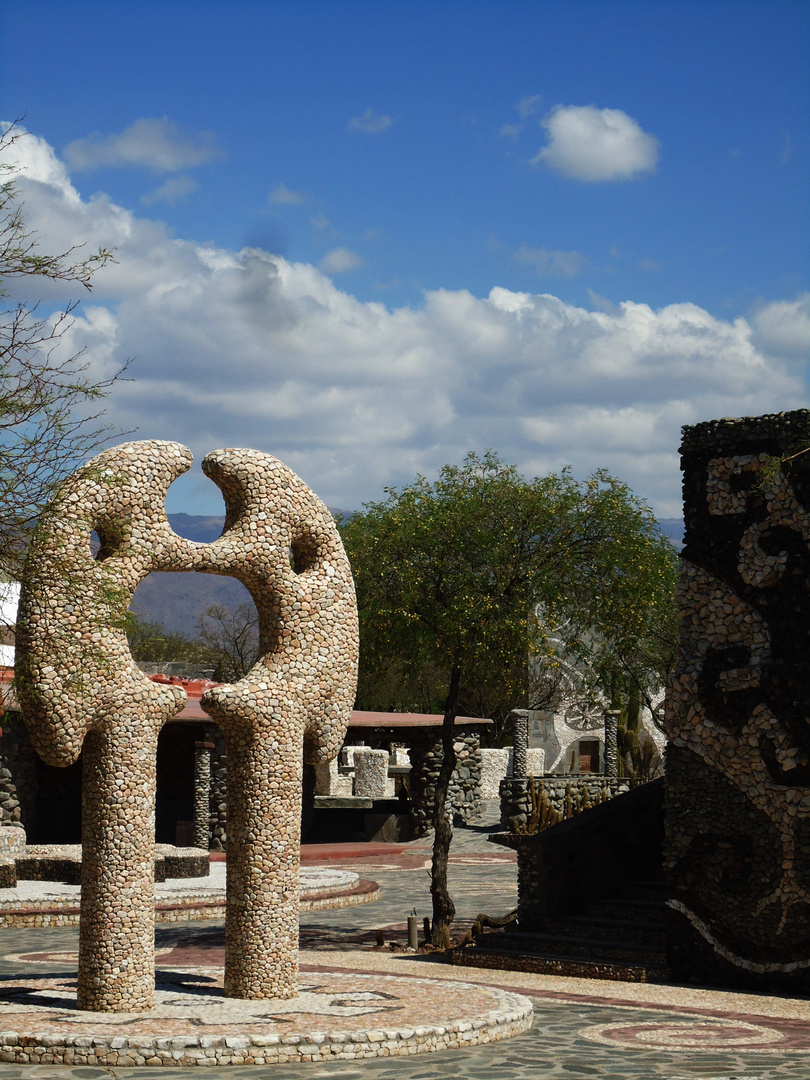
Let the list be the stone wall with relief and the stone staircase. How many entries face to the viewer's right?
0

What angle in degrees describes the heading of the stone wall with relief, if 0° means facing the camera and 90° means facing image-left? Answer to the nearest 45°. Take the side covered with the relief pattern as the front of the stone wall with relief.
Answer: approximately 0°

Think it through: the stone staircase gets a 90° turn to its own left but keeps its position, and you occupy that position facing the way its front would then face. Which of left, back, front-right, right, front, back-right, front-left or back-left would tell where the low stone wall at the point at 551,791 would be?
back-left

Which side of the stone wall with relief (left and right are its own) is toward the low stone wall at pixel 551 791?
back

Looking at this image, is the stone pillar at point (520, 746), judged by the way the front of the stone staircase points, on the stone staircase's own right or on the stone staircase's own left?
on the stone staircase's own right

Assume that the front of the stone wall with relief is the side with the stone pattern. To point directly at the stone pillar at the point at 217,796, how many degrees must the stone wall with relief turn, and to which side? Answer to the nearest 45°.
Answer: approximately 135° to its right

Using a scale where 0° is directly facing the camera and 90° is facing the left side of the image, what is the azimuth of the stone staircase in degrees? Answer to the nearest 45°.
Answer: approximately 45°
